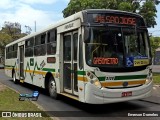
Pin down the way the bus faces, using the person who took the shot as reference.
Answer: facing the viewer and to the right of the viewer

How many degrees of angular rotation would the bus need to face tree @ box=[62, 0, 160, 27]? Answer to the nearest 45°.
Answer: approximately 135° to its left
